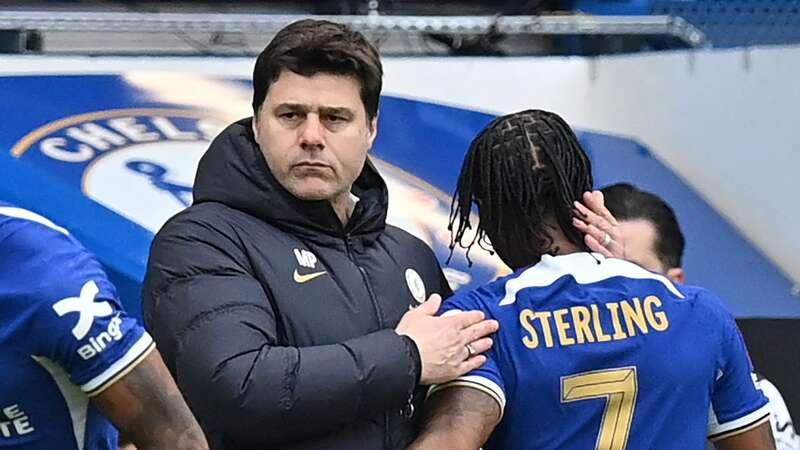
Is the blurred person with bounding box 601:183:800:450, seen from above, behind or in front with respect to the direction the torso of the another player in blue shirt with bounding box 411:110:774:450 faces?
in front

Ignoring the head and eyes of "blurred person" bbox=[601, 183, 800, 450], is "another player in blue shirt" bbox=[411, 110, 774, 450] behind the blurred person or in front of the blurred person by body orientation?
in front

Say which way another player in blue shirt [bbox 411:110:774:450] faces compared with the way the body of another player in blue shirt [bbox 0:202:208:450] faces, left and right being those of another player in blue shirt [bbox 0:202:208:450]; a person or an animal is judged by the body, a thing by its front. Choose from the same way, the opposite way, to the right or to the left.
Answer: the opposite way

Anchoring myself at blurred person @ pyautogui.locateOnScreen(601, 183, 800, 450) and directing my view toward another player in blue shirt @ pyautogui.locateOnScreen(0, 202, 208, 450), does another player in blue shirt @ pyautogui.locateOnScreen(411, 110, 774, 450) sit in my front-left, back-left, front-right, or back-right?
front-left

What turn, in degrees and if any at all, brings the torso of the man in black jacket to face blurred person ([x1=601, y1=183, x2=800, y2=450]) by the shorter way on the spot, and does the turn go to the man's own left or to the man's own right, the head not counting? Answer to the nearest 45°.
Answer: approximately 90° to the man's own left

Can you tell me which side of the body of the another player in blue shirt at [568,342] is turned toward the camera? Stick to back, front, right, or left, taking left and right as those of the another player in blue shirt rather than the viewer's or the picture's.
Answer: back

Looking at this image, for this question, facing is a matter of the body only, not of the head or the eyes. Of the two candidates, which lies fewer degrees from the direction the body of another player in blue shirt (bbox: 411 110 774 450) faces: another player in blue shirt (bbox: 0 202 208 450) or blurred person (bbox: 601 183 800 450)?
the blurred person

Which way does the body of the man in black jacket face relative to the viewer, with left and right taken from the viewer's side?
facing the viewer and to the right of the viewer
